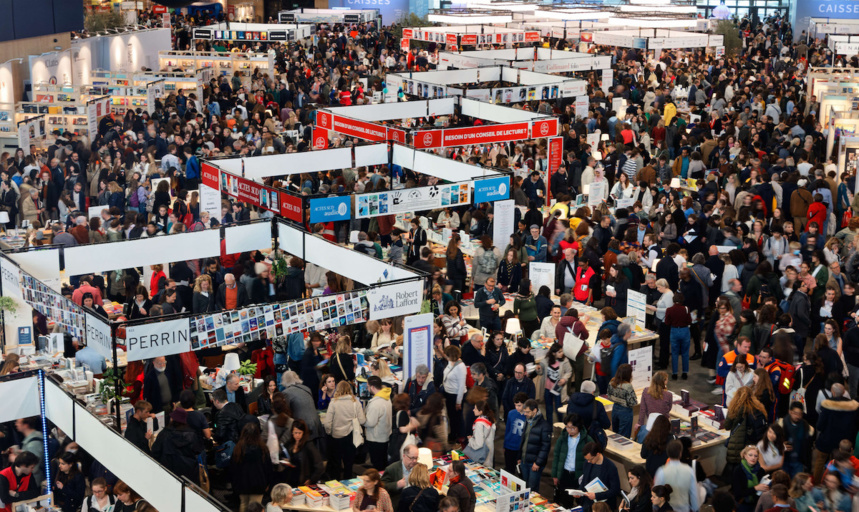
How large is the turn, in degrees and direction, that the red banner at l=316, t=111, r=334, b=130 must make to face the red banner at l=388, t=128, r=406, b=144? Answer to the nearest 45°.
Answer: approximately 90° to its left

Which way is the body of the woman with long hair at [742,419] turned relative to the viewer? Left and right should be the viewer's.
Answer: facing away from the viewer

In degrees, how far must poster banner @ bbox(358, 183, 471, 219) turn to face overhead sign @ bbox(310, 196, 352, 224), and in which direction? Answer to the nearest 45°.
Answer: approximately 135° to its right

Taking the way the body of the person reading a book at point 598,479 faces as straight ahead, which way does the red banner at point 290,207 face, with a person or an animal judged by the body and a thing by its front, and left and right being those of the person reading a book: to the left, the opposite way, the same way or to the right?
the same way

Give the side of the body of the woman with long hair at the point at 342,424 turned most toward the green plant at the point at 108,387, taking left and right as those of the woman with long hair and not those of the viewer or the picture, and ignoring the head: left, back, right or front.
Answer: left

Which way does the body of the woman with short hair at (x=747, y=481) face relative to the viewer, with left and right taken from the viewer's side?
facing the viewer and to the right of the viewer

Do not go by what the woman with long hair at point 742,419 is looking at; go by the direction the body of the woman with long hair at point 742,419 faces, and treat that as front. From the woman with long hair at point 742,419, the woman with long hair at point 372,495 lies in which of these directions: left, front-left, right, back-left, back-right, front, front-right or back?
back-left

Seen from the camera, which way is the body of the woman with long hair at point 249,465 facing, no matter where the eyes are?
away from the camera

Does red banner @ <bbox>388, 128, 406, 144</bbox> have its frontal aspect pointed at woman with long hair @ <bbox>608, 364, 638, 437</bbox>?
no

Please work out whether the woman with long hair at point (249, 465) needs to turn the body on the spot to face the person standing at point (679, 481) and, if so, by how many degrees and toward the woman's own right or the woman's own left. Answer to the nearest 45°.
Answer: approximately 90° to the woman's own right

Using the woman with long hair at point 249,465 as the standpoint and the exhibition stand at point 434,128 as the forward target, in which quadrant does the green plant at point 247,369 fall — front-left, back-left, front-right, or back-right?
front-left

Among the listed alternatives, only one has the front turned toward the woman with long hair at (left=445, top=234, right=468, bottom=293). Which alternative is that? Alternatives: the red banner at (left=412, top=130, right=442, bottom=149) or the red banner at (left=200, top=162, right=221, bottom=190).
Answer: the red banner at (left=412, top=130, right=442, bottom=149)

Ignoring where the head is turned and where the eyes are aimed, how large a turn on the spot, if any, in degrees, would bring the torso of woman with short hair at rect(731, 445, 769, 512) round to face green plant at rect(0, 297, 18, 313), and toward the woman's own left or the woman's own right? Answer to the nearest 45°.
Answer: approximately 135° to the woman's own right

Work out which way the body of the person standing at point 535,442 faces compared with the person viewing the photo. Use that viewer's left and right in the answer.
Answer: facing the viewer and to the left of the viewer

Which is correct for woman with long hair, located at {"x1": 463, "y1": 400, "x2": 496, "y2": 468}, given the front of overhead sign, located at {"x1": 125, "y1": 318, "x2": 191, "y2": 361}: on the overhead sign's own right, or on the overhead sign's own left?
on the overhead sign's own left

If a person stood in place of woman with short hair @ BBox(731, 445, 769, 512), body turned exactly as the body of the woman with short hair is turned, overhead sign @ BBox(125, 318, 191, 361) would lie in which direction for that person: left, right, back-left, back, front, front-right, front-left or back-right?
back-right

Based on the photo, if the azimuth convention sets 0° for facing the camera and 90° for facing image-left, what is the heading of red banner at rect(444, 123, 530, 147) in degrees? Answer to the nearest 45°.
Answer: approximately 315°

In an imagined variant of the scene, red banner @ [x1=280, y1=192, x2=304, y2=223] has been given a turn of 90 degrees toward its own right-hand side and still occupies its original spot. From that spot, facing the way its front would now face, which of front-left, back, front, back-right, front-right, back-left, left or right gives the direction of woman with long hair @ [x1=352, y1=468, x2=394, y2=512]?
back-left
